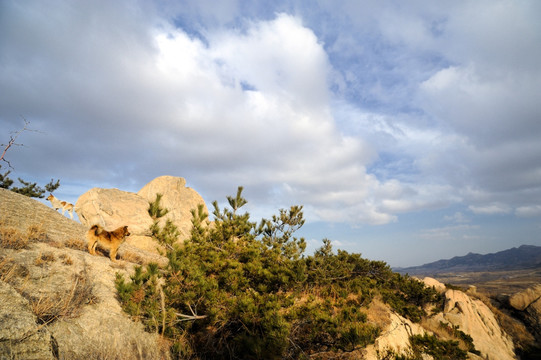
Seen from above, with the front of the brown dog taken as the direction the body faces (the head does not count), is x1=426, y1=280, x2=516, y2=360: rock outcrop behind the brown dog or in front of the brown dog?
in front

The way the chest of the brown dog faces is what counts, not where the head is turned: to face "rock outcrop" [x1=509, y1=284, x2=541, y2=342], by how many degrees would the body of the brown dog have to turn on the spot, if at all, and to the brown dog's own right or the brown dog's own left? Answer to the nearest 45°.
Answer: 0° — it already faces it

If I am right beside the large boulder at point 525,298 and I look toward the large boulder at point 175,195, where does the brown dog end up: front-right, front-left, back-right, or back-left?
front-left

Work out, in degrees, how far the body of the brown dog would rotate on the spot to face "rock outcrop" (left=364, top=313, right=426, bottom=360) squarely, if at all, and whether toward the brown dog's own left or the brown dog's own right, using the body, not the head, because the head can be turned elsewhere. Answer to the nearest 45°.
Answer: approximately 45° to the brown dog's own right

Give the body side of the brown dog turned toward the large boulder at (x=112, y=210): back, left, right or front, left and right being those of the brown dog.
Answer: left

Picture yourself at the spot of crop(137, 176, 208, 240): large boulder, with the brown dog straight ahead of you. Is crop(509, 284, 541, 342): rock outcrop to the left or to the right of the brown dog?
left

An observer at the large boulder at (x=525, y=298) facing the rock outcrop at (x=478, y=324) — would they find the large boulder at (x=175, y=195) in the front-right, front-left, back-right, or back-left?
front-right

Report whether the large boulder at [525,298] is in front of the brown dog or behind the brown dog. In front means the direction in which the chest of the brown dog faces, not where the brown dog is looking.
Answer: in front

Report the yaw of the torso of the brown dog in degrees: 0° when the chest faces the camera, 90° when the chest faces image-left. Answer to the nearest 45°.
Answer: approximately 270°

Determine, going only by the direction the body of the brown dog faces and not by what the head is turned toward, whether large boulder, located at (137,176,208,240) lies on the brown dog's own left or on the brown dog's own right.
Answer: on the brown dog's own left
